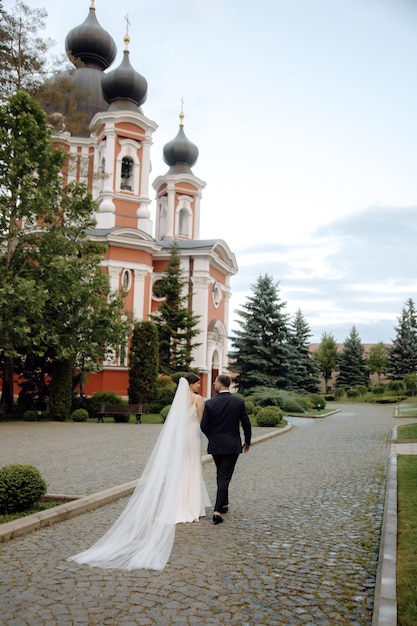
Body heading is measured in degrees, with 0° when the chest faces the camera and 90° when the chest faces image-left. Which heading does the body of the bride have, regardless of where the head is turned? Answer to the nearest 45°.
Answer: approximately 225°

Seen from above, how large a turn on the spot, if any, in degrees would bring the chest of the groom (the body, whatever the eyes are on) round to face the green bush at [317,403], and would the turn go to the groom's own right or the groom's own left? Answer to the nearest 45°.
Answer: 0° — they already face it

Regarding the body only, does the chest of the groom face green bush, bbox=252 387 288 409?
yes

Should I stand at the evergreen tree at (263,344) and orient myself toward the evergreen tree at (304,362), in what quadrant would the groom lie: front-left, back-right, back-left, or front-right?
back-right

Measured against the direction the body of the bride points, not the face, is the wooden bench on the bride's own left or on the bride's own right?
on the bride's own left

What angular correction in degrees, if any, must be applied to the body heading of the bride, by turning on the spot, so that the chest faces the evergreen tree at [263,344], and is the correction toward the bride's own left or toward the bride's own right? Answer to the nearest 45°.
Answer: approximately 45° to the bride's own left

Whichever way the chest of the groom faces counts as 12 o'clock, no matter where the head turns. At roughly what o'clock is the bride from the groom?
The bride is roughly at 8 o'clock from the groom.

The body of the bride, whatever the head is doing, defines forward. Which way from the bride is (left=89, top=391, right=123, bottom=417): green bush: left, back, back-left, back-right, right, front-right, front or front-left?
front-left

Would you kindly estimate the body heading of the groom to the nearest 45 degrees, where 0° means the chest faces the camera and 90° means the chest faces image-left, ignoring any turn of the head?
approximately 180°

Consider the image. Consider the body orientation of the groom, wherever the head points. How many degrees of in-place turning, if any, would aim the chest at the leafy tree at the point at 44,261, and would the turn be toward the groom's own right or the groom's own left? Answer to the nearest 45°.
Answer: approximately 45° to the groom's own left
